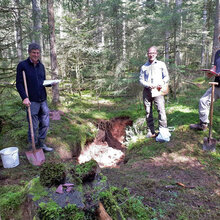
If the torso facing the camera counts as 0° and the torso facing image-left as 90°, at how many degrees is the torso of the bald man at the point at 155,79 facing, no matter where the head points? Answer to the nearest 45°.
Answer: approximately 0°

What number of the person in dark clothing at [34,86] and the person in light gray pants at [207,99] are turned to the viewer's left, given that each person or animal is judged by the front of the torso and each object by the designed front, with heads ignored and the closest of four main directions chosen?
1

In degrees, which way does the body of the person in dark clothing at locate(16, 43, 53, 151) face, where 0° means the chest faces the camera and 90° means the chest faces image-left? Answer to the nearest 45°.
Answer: approximately 315°

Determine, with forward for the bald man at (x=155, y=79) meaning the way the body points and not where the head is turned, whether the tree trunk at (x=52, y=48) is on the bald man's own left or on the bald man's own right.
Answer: on the bald man's own right

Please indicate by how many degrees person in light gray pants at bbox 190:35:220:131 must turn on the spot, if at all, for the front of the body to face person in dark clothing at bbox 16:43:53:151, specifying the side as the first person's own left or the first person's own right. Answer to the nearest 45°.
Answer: approximately 45° to the first person's own left

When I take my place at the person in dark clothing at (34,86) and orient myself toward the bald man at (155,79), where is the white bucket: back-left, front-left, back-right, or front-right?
back-right

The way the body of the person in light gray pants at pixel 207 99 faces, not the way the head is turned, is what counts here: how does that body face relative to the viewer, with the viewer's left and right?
facing to the left of the viewer

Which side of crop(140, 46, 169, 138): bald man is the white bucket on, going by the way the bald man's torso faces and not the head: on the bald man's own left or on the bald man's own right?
on the bald man's own right
